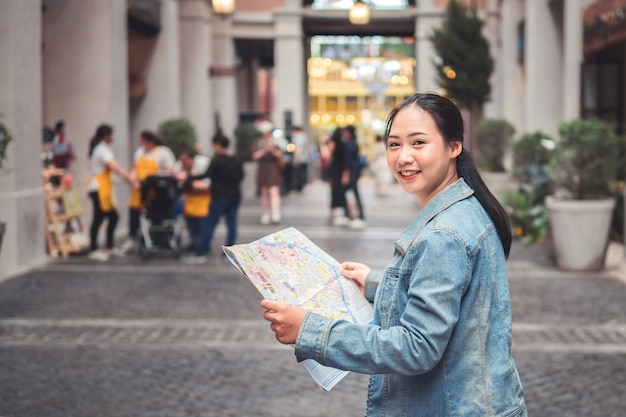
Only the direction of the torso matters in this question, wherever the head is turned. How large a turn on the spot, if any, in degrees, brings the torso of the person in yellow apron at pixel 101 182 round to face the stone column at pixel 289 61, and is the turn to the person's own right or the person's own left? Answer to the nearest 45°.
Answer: approximately 90° to the person's own left

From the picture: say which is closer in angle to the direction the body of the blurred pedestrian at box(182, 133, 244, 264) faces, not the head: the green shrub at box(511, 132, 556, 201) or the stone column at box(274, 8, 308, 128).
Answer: the stone column

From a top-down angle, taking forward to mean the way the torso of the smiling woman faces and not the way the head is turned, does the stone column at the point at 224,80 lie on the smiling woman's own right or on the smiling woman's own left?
on the smiling woman's own right

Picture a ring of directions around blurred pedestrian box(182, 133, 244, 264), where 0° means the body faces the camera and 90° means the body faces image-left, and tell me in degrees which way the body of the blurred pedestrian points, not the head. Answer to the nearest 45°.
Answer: approximately 135°

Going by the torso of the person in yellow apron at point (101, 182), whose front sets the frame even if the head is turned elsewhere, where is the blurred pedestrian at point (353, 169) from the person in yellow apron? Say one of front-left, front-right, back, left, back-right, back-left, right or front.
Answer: front-left

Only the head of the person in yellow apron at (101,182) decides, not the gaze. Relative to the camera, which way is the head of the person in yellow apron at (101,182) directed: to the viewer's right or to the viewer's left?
to the viewer's right

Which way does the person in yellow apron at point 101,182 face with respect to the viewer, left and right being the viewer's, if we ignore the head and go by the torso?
facing to the right of the viewer

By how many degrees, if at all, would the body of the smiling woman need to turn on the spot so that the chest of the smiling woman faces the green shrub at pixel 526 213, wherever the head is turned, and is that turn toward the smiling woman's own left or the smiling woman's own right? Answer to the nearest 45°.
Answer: approximately 90° to the smiling woman's own right

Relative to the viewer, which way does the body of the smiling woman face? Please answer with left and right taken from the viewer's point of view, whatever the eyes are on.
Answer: facing to the left of the viewer

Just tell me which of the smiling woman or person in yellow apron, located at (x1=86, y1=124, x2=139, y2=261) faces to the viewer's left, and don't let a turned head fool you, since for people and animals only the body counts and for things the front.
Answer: the smiling woman
